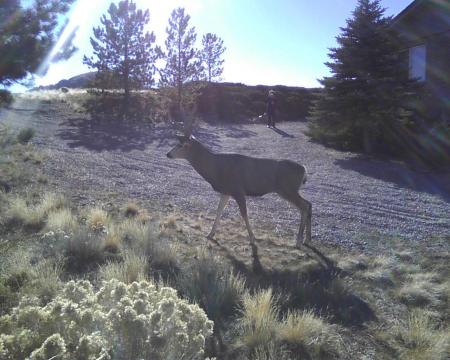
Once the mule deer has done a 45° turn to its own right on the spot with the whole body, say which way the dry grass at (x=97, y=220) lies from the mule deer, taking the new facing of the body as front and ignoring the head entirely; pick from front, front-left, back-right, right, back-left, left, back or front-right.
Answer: front-left

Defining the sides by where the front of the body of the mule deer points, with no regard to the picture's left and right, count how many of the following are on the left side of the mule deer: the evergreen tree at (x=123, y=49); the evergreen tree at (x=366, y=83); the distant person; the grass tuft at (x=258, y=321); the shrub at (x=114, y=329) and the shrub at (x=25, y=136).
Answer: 2

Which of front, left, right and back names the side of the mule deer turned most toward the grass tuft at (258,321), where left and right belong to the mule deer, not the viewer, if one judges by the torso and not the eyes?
left

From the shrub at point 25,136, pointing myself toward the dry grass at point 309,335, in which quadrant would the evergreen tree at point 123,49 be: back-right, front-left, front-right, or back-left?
back-left

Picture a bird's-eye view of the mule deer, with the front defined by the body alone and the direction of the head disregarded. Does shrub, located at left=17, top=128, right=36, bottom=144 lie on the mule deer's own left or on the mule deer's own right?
on the mule deer's own right

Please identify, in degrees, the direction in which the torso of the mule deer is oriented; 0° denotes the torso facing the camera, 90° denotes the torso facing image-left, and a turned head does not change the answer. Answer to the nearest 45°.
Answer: approximately 90°

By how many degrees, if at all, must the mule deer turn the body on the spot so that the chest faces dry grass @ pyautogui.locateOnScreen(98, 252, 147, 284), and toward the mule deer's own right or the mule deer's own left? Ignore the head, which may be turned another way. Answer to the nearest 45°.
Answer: approximately 45° to the mule deer's own left

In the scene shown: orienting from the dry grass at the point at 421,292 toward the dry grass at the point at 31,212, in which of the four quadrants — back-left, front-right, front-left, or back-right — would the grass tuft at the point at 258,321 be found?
front-left

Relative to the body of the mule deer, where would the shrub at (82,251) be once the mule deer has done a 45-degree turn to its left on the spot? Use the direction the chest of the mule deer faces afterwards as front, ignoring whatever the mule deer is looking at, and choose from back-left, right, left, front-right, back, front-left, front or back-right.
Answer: front

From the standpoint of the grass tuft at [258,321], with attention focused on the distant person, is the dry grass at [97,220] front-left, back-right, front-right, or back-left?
front-left

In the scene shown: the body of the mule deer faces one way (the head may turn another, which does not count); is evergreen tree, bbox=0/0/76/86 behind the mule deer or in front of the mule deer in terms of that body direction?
in front

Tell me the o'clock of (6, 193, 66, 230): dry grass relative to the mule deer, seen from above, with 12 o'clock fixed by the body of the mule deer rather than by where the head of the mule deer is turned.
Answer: The dry grass is roughly at 12 o'clock from the mule deer.

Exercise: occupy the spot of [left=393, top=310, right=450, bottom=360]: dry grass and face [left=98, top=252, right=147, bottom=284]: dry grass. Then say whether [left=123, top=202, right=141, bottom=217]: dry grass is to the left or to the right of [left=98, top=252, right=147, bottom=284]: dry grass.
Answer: right

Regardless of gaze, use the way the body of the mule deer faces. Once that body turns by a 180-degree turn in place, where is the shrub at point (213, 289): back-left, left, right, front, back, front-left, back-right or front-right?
right

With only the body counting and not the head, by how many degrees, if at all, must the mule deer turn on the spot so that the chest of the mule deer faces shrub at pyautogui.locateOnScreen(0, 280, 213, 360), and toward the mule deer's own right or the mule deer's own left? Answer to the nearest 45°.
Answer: approximately 90° to the mule deer's own left

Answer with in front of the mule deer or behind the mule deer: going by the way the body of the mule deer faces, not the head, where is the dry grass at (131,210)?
in front

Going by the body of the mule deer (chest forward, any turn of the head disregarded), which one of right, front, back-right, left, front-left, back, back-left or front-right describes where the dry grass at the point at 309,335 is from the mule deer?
left
